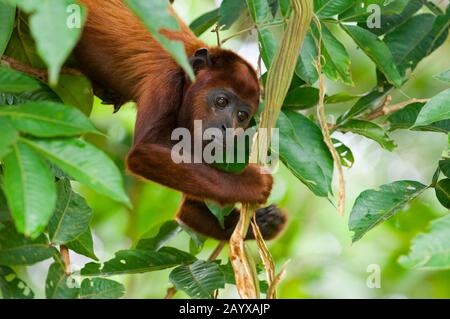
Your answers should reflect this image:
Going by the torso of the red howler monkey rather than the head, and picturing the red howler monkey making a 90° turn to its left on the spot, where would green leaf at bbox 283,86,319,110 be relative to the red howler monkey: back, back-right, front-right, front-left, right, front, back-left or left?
right

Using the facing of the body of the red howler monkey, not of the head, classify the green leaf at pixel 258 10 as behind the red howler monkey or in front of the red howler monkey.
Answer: in front

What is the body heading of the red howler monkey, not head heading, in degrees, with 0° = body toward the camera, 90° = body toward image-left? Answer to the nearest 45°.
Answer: approximately 315°

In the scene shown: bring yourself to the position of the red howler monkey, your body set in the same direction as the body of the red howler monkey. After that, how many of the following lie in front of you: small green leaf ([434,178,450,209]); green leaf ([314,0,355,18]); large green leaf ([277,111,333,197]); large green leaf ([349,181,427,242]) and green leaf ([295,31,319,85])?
5

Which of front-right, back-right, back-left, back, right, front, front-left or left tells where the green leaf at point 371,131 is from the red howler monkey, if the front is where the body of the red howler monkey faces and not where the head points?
front

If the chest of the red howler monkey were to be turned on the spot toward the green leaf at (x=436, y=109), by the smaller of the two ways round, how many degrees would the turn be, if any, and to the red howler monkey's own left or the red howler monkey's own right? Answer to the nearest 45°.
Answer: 0° — it already faces it

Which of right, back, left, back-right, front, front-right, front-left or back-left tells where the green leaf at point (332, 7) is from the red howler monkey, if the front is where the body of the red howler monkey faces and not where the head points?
front

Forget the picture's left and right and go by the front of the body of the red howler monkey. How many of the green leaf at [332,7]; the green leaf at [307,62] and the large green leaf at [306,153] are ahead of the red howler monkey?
3

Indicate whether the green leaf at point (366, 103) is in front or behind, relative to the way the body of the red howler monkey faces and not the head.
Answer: in front

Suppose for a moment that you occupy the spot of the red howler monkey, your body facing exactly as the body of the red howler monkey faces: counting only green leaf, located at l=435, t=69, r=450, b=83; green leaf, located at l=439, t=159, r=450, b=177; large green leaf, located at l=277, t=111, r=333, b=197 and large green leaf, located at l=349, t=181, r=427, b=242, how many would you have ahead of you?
4

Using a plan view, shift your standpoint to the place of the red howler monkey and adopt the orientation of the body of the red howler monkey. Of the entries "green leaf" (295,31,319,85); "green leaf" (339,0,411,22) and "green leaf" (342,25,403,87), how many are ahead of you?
3
